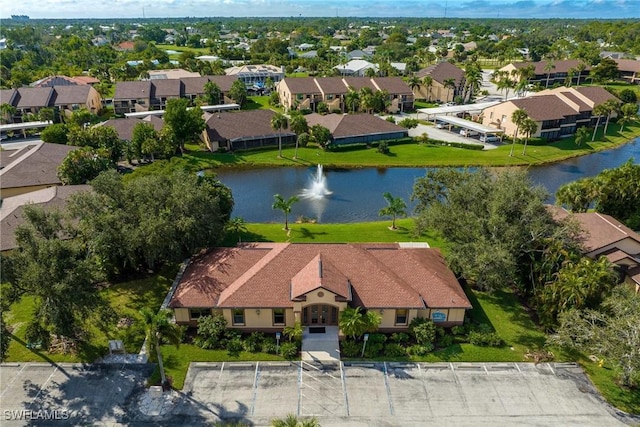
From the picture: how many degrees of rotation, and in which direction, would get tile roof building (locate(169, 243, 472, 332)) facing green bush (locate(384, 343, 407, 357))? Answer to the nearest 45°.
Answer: approximately 45° to its left

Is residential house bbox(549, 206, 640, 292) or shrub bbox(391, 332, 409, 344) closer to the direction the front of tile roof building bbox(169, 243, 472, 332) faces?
the shrub

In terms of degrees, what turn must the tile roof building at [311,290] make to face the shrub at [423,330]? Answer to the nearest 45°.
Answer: approximately 90° to its left

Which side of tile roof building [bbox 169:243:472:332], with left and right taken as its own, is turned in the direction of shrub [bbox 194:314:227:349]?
right

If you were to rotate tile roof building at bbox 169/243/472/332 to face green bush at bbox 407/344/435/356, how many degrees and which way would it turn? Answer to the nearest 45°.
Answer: approximately 90° to its left

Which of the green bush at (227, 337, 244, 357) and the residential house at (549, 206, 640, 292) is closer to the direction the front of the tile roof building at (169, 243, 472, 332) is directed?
the green bush

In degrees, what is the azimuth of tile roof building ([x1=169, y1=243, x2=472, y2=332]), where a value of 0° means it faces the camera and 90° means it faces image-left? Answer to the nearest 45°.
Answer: approximately 0°

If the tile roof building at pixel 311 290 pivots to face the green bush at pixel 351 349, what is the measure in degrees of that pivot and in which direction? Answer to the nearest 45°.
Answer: approximately 45° to its left
